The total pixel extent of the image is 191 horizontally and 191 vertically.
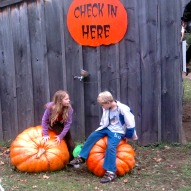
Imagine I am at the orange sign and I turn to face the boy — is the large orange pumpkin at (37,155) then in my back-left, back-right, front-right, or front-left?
front-right

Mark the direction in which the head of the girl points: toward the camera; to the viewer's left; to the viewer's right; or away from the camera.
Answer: to the viewer's right

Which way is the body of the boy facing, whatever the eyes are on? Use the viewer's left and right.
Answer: facing the viewer and to the left of the viewer

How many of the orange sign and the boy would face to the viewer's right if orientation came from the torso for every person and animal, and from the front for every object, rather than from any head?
0

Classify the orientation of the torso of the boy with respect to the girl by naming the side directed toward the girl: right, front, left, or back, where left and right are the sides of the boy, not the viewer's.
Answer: right

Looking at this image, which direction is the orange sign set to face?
toward the camera
